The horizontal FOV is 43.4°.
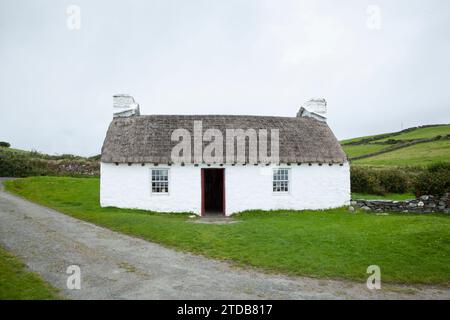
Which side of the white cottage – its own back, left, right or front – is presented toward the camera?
front

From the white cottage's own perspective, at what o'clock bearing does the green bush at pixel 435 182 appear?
The green bush is roughly at 9 o'clock from the white cottage.

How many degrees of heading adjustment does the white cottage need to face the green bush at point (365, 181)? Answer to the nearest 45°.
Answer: approximately 135° to its left

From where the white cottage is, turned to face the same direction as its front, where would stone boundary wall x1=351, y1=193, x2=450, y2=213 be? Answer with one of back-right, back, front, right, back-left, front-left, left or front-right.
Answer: left

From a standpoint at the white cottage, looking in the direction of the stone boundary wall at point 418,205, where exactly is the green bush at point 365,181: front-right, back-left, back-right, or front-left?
front-left
